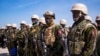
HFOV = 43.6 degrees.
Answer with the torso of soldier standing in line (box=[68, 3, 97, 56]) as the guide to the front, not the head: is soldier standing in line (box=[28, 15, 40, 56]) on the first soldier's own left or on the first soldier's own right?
on the first soldier's own right

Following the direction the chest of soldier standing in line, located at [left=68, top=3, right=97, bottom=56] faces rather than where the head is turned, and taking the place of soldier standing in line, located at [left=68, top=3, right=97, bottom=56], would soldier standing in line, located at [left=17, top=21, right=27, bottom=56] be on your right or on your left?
on your right

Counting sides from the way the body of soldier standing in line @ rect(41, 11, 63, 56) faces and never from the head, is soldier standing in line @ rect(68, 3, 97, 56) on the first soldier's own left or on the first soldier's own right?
on the first soldier's own left

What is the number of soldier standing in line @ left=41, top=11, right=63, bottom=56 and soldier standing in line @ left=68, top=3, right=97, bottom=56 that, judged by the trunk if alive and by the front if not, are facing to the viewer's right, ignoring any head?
0

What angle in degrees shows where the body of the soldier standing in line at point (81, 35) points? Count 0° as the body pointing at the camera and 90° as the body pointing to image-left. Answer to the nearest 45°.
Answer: approximately 45°
